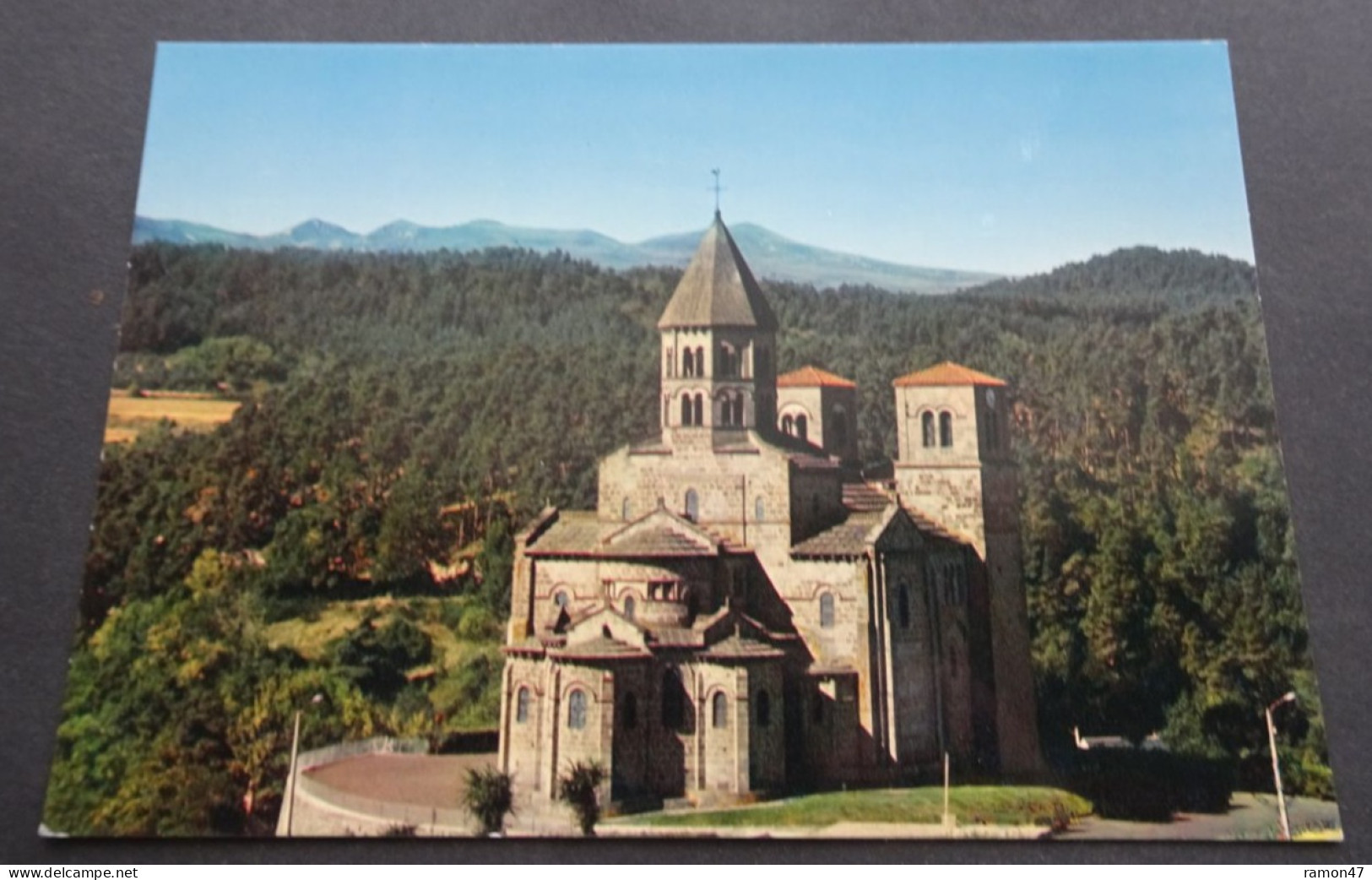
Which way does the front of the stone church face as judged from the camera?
facing away from the viewer and to the right of the viewer
